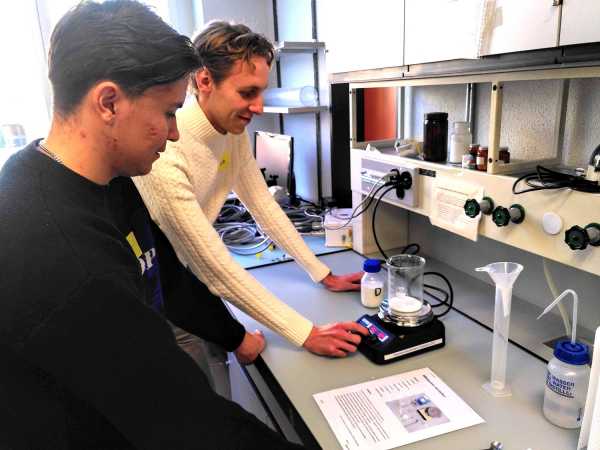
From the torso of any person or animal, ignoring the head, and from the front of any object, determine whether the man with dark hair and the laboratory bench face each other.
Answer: yes

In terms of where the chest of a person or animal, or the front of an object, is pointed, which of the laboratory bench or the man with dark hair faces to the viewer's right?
the man with dark hair

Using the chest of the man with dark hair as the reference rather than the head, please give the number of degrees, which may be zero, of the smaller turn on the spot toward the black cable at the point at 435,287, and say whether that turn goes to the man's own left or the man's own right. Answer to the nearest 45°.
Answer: approximately 45° to the man's own left

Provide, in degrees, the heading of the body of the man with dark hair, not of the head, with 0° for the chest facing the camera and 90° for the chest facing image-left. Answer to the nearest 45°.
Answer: approximately 270°

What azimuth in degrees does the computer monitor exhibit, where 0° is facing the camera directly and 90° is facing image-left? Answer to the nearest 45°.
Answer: approximately 45°

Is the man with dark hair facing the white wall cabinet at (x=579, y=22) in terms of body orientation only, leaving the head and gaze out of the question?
yes

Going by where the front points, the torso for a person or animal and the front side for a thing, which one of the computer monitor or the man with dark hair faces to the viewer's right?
the man with dark hair

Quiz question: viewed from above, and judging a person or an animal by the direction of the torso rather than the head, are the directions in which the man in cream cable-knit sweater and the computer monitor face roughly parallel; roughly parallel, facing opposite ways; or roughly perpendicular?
roughly perpendicular

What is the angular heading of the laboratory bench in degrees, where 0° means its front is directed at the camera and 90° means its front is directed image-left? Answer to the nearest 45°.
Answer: approximately 45°

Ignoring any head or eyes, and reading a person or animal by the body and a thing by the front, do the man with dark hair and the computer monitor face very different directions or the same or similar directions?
very different directions

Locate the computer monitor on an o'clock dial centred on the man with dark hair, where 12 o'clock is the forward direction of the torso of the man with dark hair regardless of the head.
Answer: The computer monitor is roughly at 10 o'clock from the man with dark hair.

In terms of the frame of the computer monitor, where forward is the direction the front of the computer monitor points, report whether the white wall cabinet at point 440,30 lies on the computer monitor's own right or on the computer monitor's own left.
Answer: on the computer monitor's own left

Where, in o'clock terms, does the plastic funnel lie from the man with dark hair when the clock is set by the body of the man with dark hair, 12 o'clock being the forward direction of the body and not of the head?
The plastic funnel is roughly at 12 o'clock from the man with dark hair.
